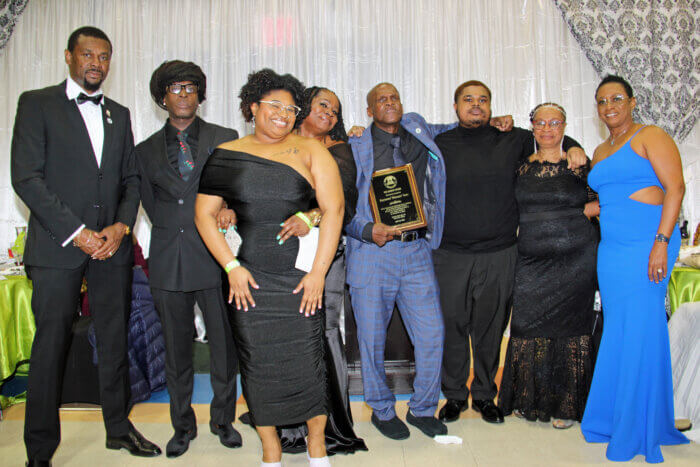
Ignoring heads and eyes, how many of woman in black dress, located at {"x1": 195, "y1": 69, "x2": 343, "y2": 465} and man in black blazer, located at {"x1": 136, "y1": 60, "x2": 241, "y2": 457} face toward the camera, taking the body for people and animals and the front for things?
2

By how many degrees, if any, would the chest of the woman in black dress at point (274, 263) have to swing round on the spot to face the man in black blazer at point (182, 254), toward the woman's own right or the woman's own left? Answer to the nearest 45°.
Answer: approximately 135° to the woman's own right

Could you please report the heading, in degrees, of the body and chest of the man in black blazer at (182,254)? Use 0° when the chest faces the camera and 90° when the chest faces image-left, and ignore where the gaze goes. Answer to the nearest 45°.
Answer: approximately 0°

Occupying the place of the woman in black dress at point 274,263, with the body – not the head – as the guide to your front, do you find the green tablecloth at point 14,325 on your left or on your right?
on your right

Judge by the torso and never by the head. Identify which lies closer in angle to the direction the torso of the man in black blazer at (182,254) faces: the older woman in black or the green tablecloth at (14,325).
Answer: the older woman in black

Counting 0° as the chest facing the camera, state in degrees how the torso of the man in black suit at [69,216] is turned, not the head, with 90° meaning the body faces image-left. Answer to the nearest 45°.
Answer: approximately 315°

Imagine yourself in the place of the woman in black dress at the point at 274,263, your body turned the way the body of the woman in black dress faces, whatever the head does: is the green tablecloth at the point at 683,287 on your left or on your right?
on your left

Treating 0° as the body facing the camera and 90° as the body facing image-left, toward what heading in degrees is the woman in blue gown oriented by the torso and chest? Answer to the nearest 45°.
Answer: approximately 45°

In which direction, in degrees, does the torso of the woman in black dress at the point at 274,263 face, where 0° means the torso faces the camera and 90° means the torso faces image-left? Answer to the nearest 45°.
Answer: approximately 0°
